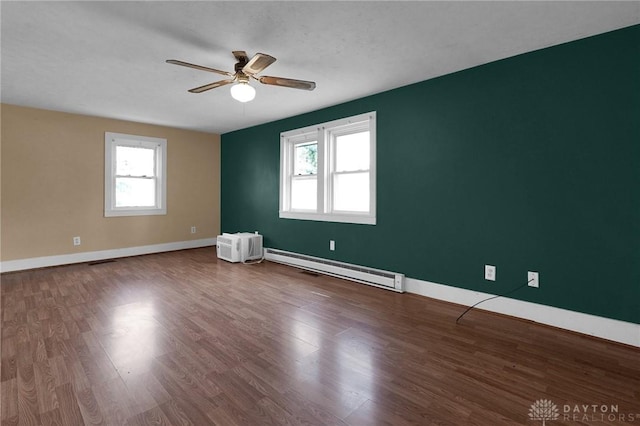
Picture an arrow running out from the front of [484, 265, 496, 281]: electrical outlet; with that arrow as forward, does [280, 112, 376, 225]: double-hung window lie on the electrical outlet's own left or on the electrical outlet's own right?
on the electrical outlet's own right

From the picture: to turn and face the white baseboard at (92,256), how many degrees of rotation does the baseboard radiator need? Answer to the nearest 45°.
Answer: approximately 45° to its right

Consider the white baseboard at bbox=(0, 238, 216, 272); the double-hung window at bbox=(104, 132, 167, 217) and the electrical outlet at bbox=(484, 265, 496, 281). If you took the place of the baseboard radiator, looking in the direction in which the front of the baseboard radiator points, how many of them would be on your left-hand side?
1

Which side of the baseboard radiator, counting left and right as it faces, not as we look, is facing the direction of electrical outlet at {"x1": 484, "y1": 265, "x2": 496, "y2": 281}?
left

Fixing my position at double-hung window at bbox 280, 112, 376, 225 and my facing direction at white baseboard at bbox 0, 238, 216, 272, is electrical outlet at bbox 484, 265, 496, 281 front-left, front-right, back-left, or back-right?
back-left

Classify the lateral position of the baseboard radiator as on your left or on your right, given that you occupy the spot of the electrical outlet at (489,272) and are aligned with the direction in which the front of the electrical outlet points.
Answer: on your right

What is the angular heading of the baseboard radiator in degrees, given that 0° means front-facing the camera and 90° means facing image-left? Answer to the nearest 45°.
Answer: approximately 45°

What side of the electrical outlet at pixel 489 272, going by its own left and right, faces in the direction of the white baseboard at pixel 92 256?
right

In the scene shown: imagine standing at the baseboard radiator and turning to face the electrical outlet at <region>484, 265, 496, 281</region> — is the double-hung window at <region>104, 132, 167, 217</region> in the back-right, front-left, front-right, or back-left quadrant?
back-right

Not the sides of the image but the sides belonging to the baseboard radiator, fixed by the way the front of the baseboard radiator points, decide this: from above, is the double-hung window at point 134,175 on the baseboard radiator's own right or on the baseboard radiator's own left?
on the baseboard radiator's own right

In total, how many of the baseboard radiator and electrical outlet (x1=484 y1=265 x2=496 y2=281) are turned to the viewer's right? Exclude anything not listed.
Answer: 0

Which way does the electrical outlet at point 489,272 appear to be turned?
toward the camera

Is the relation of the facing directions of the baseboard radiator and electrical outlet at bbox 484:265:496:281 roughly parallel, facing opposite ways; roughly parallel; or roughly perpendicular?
roughly parallel

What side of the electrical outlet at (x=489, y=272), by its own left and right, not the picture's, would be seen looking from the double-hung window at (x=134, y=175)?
right
